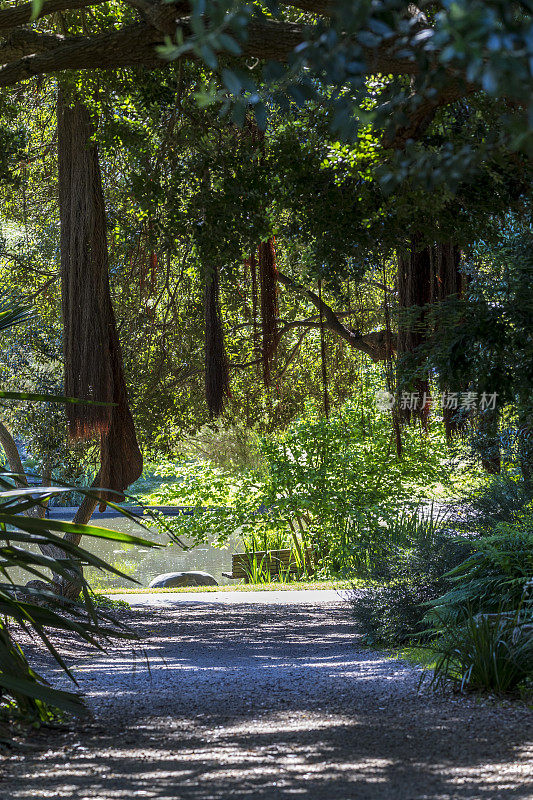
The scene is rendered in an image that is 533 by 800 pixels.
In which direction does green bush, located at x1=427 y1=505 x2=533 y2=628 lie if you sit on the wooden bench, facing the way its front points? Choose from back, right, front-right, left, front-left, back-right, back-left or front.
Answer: back

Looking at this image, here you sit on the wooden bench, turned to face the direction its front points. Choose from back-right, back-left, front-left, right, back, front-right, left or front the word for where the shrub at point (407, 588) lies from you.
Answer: back

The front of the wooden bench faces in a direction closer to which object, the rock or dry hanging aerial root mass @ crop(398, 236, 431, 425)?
the rock

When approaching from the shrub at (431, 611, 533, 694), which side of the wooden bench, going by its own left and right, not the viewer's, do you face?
back

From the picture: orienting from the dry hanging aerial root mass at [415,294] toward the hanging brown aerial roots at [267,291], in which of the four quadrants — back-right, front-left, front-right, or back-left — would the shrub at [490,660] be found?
back-left

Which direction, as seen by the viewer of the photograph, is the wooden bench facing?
facing away from the viewer
